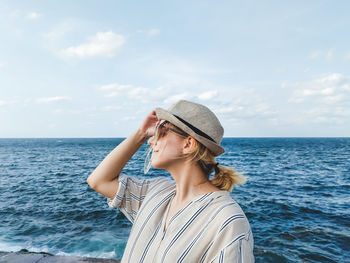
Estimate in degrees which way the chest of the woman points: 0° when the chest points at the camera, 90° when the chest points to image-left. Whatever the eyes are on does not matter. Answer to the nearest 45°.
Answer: approximately 45°
